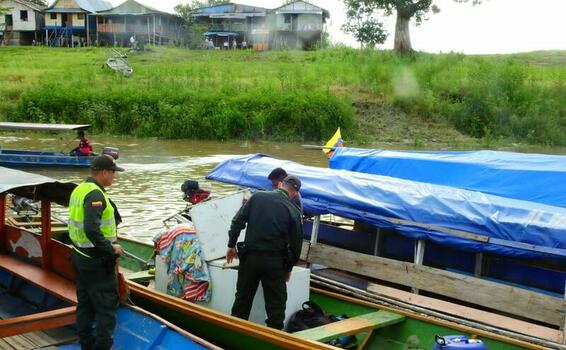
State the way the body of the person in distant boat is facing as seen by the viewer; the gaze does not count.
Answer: to the viewer's left

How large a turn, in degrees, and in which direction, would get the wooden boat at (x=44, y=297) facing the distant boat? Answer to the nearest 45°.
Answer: approximately 135° to its left

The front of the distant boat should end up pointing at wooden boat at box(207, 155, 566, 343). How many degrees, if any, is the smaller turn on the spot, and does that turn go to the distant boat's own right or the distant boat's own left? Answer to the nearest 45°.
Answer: approximately 90° to the distant boat's own left

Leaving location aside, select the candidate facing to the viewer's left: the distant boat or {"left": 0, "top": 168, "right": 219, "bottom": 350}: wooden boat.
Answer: the distant boat

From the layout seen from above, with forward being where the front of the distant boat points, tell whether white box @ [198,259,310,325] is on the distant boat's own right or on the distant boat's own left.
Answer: on the distant boat's own left

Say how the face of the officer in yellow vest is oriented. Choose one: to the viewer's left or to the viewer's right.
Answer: to the viewer's right

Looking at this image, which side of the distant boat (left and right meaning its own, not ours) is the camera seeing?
left

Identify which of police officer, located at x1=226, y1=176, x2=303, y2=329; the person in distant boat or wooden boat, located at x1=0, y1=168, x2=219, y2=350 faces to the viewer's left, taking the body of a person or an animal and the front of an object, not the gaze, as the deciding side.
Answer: the person in distant boat

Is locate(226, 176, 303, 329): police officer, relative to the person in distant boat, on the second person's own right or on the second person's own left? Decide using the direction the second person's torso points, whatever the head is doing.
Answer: on the second person's own left
